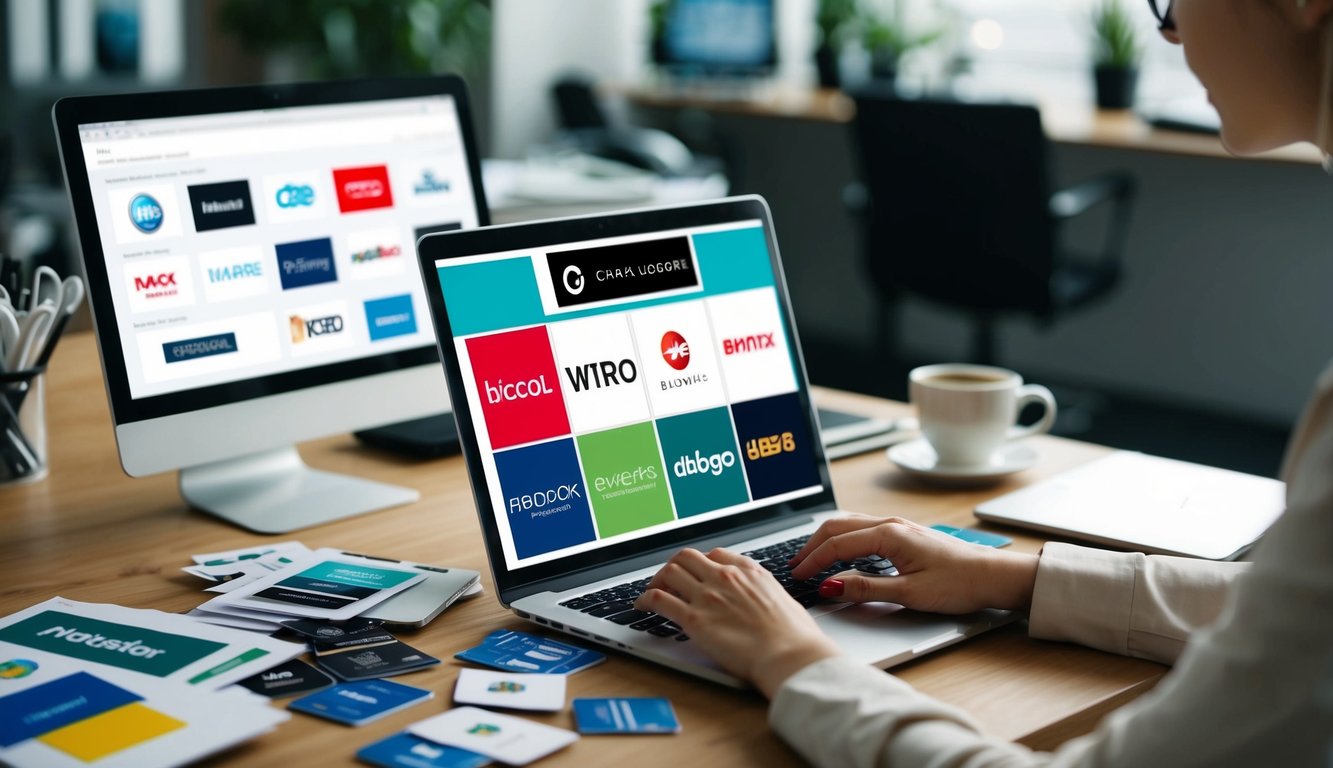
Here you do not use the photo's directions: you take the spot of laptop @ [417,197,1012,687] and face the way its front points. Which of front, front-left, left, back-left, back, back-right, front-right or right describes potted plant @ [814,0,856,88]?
back-left

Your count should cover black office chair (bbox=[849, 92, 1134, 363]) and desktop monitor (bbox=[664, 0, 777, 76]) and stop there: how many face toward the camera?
1

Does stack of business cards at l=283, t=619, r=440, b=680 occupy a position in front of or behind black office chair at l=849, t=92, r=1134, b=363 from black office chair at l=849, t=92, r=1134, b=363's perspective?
behind

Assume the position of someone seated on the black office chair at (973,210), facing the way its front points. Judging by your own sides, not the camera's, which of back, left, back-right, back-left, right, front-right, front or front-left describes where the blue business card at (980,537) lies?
back-right

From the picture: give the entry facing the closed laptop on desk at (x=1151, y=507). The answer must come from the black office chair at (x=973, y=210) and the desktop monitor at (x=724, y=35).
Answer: the desktop monitor

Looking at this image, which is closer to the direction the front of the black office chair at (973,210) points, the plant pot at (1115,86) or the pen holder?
the plant pot

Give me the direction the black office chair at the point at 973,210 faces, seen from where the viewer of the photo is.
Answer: facing away from the viewer and to the right of the viewer

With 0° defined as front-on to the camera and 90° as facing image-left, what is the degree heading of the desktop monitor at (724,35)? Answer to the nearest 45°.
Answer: approximately 0°

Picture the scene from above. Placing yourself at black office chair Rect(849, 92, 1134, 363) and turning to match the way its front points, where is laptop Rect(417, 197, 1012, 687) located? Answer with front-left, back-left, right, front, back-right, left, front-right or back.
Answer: back-right

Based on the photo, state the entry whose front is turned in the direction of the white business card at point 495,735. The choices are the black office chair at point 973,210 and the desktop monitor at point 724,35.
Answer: the desktop monitor

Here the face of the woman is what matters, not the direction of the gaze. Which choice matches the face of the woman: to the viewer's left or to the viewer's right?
to the viewer's left

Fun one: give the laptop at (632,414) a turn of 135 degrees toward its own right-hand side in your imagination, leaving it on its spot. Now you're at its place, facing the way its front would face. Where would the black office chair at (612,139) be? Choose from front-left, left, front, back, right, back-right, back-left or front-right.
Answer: right

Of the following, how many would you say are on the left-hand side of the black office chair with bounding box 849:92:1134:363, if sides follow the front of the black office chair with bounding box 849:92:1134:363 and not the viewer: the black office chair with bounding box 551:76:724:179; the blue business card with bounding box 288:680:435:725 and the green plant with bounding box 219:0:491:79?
2
